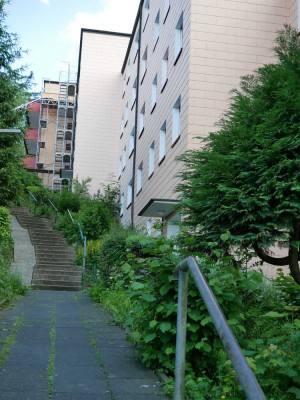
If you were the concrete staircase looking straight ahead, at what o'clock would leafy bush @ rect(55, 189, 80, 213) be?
The leafy bush is roughly at 6 o'clock from the concrete staircase.

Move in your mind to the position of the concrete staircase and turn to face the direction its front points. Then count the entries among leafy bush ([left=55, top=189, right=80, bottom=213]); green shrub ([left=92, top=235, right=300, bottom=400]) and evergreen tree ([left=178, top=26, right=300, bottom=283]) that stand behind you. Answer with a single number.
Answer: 1

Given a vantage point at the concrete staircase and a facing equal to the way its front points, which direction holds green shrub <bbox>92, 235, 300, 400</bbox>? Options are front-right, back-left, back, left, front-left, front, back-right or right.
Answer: front

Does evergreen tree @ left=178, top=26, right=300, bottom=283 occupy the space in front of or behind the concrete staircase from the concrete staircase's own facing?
in front

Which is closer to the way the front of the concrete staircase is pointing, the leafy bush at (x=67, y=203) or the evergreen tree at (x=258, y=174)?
the evergreen tree

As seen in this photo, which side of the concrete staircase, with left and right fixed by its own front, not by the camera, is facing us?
front
